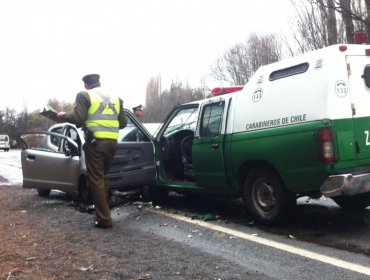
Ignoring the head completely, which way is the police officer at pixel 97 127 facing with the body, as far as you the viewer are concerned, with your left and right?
facing away from the viewer and to the left of the viewer

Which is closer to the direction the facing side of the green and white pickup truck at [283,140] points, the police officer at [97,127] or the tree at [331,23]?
the police officer

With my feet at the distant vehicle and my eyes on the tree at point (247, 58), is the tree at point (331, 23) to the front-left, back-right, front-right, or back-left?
front-right

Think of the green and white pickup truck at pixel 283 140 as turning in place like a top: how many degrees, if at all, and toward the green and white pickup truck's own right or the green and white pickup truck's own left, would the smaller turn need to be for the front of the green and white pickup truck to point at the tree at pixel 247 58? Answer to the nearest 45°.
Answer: approximately 45° to the green and white pickup truck's own right

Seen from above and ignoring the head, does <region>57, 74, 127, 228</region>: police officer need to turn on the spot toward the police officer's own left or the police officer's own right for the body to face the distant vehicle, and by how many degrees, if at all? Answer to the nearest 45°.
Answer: approximately 45° to the police officer's own right

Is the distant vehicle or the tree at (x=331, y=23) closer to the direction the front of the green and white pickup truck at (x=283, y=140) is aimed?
the distant vehicle

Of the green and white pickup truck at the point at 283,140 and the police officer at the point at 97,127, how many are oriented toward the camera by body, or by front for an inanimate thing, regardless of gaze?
0

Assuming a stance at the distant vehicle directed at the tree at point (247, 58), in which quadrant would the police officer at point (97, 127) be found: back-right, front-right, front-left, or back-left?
front-right

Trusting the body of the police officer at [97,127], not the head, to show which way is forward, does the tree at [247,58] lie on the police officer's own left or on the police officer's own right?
on the police officer's own right

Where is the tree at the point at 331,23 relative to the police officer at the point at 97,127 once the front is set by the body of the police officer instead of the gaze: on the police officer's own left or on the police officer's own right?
on the police officer's own right

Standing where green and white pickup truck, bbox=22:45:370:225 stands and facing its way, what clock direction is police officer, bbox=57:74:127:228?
The police officer is roughly at 11 o'clock from the green and white pickup truck.

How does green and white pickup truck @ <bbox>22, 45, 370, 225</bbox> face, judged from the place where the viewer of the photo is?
facing away from the viewer and to the left of the viewer

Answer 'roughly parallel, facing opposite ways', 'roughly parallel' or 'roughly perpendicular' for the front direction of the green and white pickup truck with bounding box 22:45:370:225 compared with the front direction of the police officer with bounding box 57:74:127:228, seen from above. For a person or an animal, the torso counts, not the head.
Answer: roughly parallel

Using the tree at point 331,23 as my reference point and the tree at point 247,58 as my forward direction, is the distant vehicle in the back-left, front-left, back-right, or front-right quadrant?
front-left
